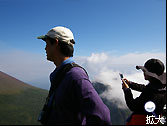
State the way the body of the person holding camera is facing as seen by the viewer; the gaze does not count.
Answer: to the viewer's left

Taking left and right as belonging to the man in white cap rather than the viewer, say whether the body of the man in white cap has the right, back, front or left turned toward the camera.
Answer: left

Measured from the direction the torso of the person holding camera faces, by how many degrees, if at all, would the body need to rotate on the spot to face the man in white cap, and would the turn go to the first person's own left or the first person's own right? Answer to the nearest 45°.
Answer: approximately 45° to the first person's own left

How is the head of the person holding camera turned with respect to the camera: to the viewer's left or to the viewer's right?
to the viewer's left
